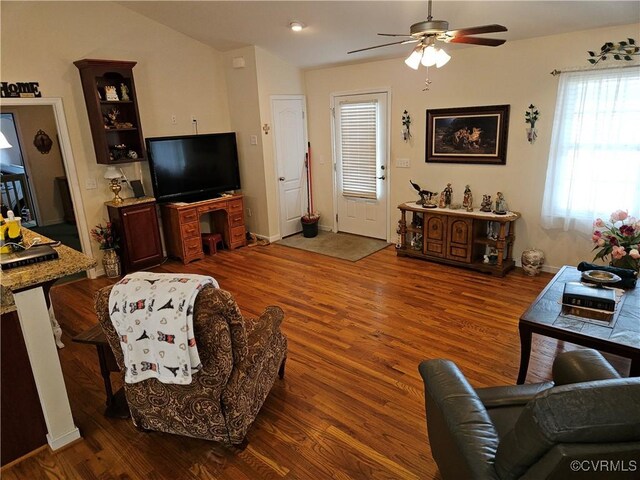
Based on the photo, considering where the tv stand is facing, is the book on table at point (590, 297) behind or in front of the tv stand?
in front

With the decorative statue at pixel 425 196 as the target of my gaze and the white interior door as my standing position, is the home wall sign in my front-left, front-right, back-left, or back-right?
back-right

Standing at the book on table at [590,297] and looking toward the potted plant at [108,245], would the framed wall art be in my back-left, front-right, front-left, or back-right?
front-right

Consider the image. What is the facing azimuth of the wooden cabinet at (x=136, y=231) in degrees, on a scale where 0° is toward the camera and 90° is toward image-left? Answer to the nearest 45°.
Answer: approximately 315°

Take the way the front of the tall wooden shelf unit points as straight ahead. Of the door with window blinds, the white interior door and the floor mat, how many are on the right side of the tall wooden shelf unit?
0

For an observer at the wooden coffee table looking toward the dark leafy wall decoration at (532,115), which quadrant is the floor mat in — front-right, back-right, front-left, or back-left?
front-left

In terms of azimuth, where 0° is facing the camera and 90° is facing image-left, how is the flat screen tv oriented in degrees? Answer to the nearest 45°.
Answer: approximately 315°

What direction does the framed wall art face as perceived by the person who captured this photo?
facing the viewer and to the left of the viewer

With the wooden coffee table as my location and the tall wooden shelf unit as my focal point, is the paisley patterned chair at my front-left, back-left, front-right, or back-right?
front-left

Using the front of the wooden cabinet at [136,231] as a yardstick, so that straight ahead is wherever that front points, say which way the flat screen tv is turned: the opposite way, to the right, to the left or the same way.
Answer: the same way

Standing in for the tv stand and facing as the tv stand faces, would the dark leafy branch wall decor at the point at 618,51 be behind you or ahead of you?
ahead

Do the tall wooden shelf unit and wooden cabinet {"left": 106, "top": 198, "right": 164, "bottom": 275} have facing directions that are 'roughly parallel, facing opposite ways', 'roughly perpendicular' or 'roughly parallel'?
roughly parallel

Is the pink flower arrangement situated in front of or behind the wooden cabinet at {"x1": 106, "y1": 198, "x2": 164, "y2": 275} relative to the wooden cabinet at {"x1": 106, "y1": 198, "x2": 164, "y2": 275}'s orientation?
in front

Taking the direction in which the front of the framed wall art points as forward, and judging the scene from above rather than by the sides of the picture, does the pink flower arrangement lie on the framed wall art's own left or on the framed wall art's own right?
on the framed wall art's own left
